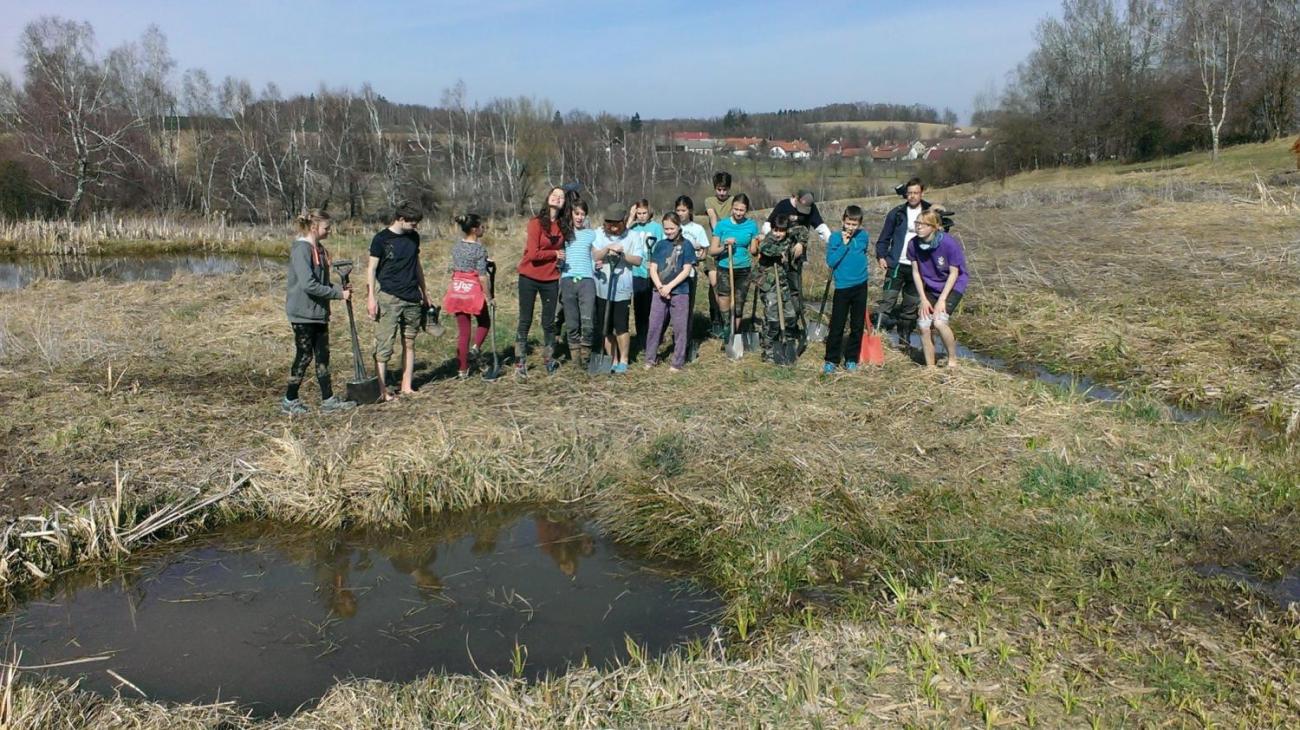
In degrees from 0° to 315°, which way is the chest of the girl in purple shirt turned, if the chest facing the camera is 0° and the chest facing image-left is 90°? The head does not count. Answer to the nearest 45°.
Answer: approximately 45°

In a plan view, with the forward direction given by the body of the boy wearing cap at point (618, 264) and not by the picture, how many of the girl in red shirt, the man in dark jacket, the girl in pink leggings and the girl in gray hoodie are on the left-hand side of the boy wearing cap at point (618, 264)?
1

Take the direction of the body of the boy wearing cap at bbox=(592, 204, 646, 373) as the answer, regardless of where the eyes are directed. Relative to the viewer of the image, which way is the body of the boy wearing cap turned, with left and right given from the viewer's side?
facing the viewer

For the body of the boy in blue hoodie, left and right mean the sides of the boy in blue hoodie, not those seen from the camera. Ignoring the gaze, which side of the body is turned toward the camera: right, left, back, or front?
front

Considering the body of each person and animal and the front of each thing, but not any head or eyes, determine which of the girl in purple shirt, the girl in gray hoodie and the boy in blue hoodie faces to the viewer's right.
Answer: the girl in gray hoodie

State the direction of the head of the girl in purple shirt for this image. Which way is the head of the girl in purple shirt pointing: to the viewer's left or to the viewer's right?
to the viewer's left

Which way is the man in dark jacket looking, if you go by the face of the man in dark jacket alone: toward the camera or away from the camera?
toward the camera

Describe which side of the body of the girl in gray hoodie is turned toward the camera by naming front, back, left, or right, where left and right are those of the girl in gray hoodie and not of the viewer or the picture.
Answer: right

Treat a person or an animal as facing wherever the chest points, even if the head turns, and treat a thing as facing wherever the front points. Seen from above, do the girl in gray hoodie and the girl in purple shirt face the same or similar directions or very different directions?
very different directions
